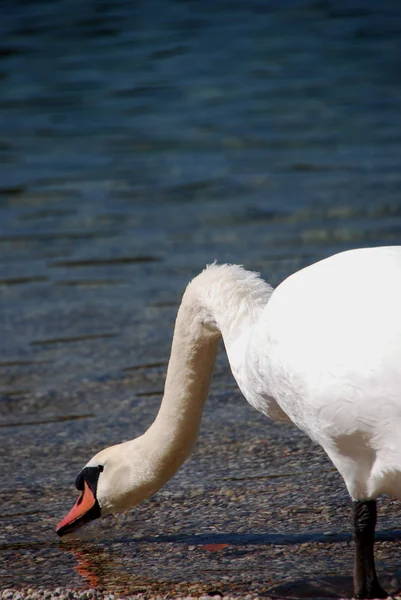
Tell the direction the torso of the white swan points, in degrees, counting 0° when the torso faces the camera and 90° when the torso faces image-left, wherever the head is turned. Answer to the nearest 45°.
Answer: approximately 90°
